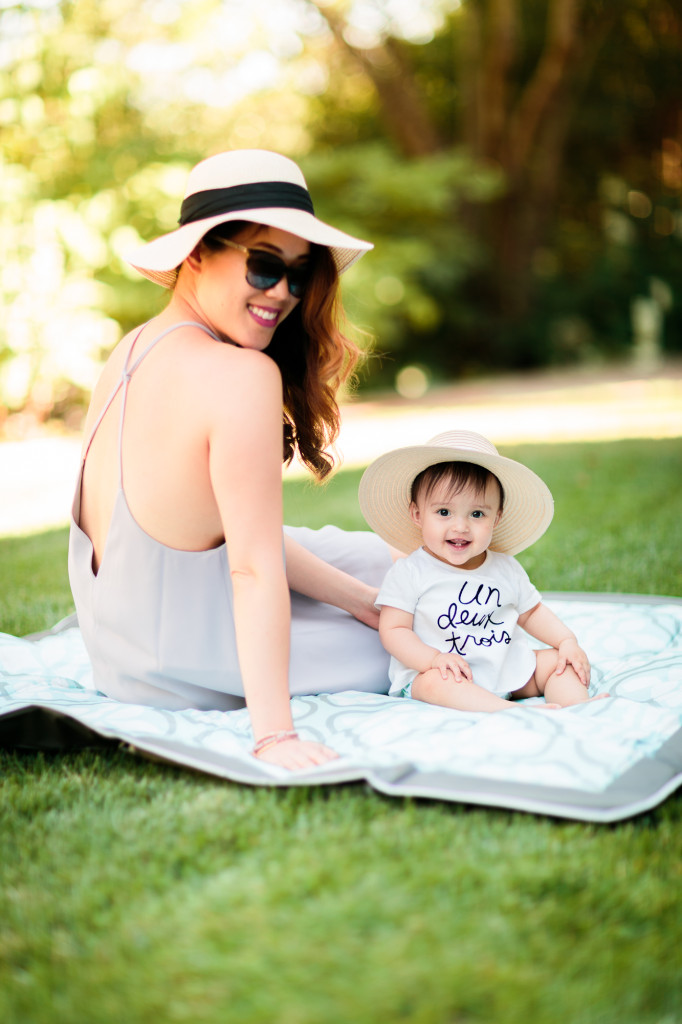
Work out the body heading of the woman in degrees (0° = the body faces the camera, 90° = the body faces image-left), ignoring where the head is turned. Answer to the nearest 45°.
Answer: approximately 225°

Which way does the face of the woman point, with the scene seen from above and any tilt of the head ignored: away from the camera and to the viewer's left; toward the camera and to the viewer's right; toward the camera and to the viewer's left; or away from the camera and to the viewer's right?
toward the camera and to the viewer's right
